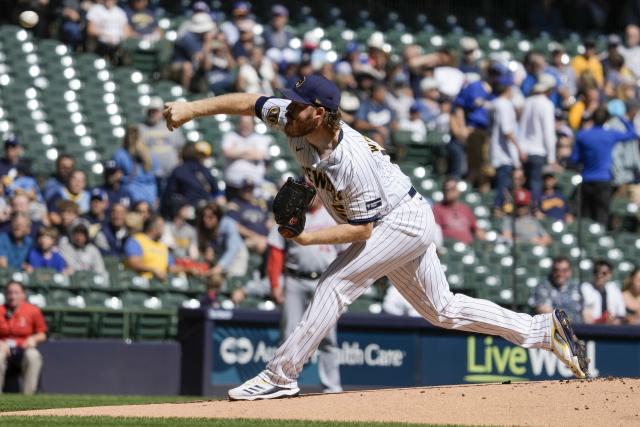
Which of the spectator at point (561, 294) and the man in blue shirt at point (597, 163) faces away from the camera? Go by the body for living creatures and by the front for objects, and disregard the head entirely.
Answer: the man in blue shirt

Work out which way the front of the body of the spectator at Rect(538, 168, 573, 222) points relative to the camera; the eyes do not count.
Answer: toward the camera

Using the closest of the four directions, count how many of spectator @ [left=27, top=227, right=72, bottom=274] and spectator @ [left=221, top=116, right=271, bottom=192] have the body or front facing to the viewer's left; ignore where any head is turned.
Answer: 0

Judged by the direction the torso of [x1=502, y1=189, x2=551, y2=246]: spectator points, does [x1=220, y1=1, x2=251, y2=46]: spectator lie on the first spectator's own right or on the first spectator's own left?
on the first spectator's own right

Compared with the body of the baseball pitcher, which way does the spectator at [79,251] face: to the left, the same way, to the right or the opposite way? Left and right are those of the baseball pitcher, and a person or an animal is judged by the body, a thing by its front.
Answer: to the left

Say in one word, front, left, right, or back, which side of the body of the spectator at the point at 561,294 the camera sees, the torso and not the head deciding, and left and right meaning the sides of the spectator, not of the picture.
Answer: front

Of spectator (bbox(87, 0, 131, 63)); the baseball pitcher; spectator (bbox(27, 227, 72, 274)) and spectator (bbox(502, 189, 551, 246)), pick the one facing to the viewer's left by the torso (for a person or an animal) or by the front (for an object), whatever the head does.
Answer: the baseball pitcher

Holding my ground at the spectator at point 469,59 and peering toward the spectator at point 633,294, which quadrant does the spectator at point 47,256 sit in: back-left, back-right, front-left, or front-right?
front-right

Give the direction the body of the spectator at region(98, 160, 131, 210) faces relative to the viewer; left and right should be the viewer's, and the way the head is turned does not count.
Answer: facing the viewer and to the right of the viewer

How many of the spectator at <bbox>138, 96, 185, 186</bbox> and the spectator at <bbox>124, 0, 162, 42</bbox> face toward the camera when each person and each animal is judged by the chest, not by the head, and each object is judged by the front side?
2

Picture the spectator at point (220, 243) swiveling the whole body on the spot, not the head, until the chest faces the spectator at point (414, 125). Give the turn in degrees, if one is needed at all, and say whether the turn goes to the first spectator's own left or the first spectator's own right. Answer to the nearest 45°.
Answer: approximately 180°

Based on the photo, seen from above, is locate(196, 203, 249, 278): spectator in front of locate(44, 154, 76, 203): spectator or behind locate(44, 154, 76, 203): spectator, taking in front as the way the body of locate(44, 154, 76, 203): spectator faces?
in front

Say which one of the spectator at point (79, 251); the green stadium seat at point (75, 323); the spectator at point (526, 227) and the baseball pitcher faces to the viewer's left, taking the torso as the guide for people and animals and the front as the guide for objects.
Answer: the baseball pitcher

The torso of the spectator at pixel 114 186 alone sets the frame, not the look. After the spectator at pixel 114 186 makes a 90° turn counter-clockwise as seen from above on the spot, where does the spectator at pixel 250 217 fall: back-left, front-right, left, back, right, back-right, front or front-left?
front-right

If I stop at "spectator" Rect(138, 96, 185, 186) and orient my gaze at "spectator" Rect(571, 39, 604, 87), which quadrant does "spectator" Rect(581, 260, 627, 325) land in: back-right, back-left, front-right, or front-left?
front-right

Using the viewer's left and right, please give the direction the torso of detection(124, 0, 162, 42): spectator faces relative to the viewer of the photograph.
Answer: facing the viewer

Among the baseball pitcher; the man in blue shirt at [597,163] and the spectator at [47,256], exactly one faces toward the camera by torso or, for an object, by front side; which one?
the spectator

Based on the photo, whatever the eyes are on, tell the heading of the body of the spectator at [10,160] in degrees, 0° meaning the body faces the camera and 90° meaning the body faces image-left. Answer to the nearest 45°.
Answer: approximately 315°

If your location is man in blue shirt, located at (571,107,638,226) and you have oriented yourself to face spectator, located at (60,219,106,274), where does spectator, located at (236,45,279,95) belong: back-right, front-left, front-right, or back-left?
front-right

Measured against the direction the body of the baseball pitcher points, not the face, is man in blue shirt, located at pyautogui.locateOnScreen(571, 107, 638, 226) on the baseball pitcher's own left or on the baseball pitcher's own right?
on the baseball pitcher's own right

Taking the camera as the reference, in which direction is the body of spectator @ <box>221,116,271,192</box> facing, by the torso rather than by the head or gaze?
toward the camera
